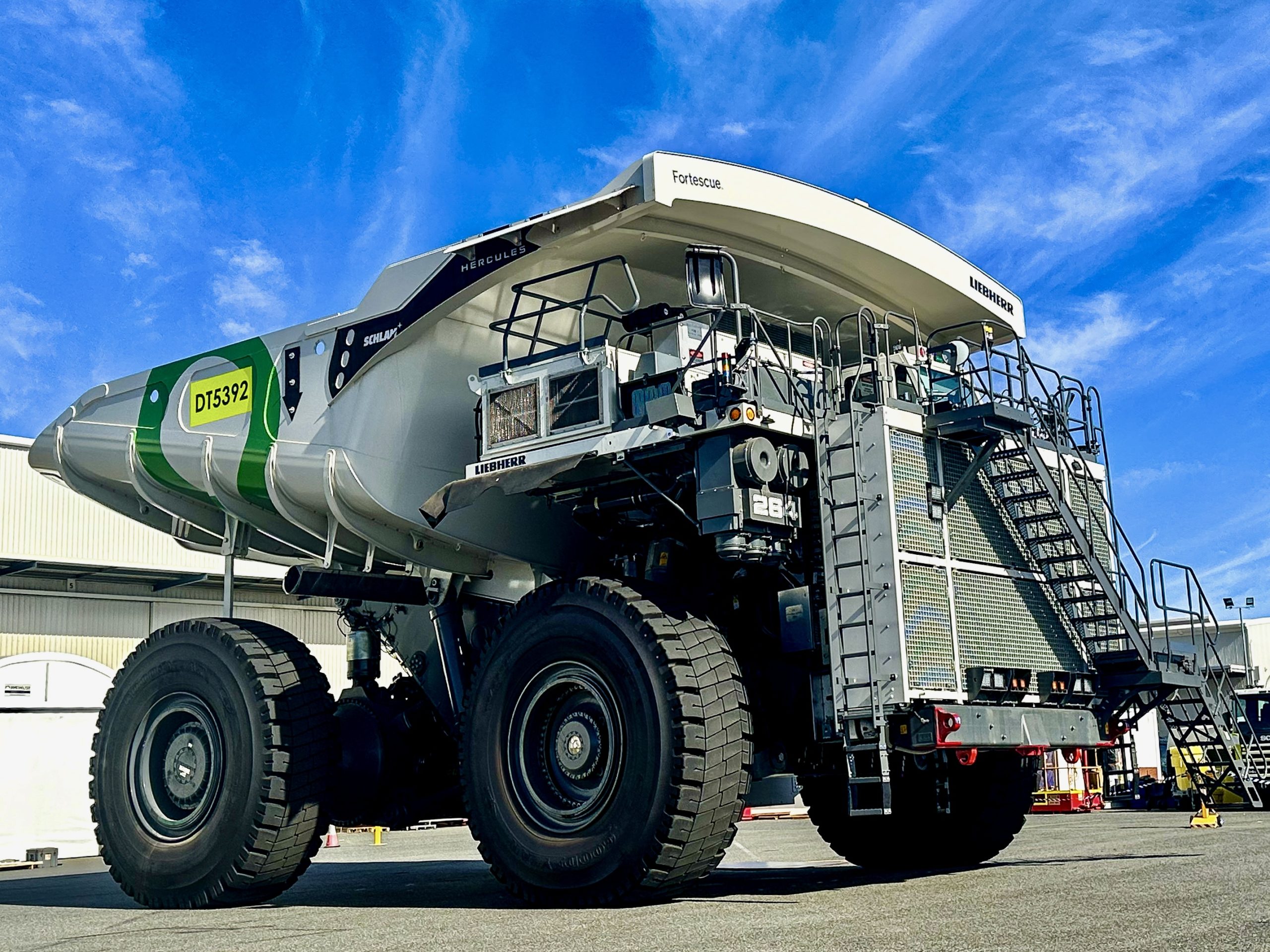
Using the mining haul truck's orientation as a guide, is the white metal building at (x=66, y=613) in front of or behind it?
behind

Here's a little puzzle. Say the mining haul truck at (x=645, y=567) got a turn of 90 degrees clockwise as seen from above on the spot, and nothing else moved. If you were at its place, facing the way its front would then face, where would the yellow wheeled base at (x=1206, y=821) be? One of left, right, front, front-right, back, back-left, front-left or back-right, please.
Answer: back
